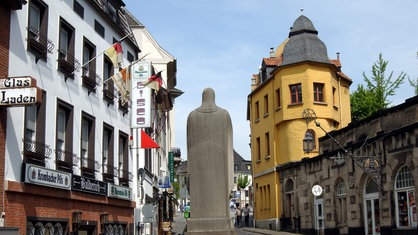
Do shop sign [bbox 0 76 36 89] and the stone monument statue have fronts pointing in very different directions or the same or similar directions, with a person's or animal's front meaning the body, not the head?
very different directions

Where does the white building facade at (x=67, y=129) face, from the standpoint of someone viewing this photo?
facing the viewer and to the right of the viewer

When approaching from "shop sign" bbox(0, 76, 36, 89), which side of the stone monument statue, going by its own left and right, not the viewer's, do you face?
left

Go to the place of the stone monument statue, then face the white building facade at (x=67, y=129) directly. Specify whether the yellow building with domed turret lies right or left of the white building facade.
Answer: right

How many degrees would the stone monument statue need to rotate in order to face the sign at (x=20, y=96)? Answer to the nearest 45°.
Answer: approximately 90° to its left

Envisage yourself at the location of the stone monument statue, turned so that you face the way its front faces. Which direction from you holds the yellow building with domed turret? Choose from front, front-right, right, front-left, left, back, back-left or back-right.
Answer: front

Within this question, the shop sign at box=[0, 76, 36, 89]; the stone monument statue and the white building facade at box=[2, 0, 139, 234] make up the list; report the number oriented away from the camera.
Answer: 1

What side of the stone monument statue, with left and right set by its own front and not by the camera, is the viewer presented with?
back

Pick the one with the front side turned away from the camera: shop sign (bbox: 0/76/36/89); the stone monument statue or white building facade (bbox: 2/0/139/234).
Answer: the stone monument statue

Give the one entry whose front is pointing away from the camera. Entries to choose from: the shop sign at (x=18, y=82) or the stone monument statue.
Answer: the stone monument statue
